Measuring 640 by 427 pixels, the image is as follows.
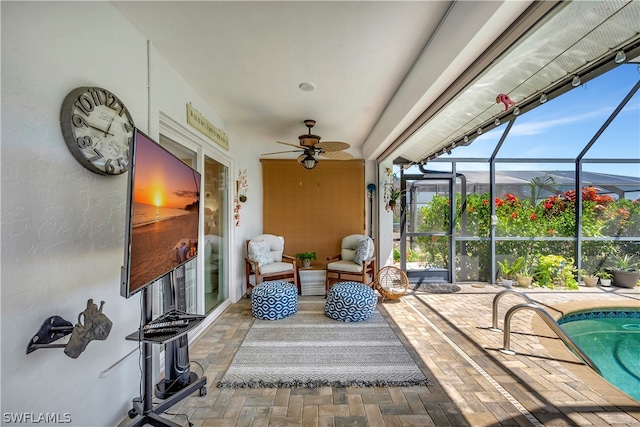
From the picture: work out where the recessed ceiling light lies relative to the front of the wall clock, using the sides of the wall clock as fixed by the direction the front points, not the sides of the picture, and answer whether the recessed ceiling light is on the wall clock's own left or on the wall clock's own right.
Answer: on the wall clock's own left

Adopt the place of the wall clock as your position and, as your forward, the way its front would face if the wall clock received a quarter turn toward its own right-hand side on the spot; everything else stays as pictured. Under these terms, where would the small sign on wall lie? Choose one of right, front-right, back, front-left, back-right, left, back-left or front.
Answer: back

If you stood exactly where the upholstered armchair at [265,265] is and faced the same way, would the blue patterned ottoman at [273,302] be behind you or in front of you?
in front

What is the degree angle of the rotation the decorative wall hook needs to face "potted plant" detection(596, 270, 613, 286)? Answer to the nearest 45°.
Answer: approximately 45° to its left

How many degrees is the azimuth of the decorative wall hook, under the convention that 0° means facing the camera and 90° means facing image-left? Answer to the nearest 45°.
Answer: approximately 315°

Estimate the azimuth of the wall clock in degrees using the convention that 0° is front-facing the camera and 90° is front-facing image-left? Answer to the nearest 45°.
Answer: approximately 315°

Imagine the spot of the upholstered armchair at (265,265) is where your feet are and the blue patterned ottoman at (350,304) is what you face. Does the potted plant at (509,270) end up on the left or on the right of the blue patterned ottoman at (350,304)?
left
